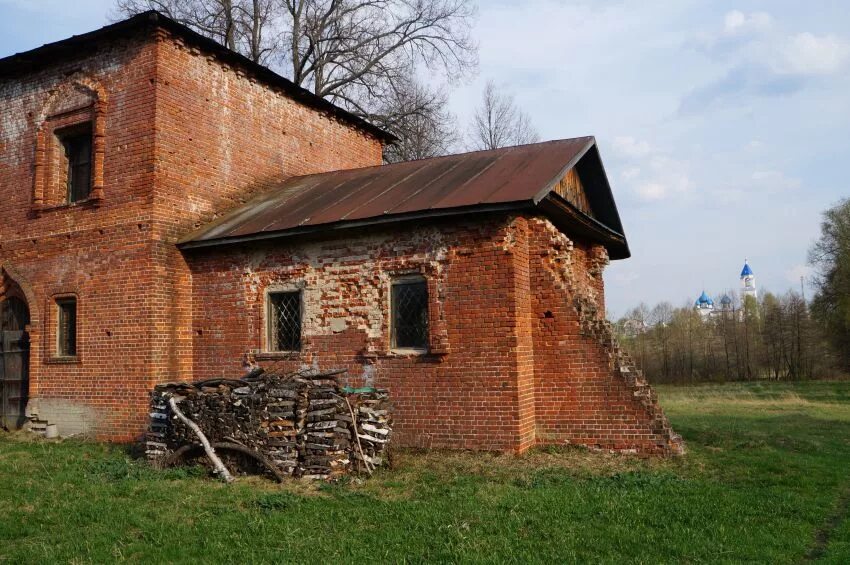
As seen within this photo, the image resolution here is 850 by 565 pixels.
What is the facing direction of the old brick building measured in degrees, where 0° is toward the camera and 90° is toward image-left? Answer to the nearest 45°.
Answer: approximately 45°
